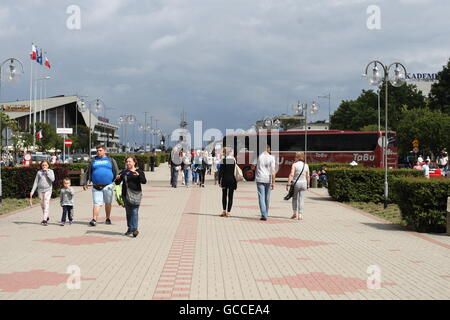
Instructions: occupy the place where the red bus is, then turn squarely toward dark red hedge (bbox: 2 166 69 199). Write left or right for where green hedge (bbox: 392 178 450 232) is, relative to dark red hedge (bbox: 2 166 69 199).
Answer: left

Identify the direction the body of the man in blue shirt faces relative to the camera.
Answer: toward the camera

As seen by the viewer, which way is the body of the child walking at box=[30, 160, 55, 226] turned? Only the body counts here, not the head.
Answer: toward the camera

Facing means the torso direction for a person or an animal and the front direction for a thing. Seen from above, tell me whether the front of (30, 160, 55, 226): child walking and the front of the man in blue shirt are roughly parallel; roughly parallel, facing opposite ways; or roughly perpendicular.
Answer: roughly parallel

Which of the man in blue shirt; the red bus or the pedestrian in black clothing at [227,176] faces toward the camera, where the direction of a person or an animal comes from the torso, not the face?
the man in blue shirt

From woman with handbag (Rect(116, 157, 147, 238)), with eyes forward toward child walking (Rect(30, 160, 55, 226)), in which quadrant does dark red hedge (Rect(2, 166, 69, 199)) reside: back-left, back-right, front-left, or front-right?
front-right

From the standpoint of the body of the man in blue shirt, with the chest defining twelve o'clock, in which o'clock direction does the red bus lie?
The red bus is roughly at 7 o'clock from the man in blue shirt.

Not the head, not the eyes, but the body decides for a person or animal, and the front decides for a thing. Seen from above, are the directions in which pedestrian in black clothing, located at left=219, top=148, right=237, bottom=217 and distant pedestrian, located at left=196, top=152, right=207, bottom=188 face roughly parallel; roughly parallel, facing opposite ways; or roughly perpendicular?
roughly parallel, facing opposite ways

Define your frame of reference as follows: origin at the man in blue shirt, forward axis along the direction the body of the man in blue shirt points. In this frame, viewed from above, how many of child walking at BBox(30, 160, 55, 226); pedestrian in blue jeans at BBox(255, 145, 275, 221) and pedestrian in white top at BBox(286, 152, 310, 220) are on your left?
2

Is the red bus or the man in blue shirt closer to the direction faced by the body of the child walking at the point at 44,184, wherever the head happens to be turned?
the man in blue shirt
